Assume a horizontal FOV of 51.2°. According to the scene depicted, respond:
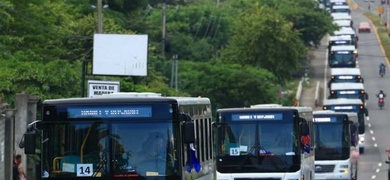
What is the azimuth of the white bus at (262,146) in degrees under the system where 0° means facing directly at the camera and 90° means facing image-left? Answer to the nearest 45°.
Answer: approximately 0°

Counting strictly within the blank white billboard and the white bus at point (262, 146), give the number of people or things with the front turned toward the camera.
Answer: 2

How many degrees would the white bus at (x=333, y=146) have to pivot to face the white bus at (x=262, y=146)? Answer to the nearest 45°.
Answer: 0° — it already faces it

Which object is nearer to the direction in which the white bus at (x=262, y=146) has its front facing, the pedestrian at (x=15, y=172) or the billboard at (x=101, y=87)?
the pedestrian

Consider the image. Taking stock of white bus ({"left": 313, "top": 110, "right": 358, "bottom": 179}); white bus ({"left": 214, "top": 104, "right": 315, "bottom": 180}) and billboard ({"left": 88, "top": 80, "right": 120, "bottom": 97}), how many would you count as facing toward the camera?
3

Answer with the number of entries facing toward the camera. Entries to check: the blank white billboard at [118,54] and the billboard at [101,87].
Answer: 2

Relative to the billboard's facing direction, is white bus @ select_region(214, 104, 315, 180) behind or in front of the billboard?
in front

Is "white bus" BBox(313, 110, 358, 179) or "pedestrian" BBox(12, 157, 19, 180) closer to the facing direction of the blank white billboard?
the pedestrian

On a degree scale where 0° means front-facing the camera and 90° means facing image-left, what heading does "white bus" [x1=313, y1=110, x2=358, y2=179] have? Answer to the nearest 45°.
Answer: approximately 0°
